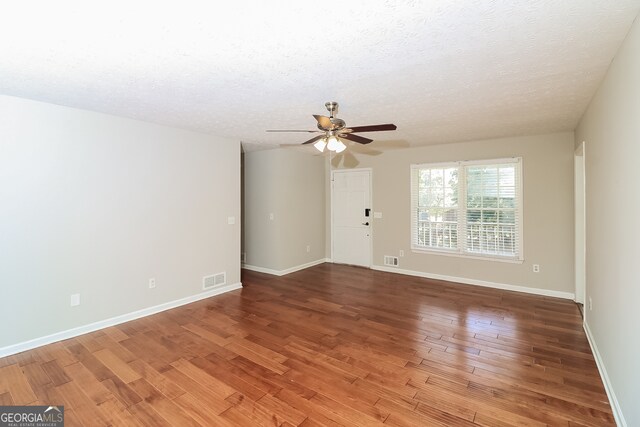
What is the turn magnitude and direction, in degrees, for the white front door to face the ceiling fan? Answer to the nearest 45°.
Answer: approximately 45° to its left

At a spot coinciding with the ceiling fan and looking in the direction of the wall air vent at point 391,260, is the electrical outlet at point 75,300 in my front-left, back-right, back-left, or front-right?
back-left

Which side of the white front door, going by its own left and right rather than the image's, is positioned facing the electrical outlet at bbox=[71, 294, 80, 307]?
front

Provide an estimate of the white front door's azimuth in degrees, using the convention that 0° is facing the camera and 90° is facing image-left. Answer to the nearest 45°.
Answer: approximately 45°

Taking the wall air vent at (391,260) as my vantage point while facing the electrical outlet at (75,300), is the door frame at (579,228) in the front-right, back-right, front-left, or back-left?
back-left

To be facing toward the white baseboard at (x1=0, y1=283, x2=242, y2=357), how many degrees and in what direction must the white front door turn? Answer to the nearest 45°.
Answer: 0° — it already faces it

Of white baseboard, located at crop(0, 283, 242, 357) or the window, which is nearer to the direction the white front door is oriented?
the white baseboard

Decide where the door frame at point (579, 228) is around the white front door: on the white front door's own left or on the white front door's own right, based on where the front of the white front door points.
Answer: on the white front door's own left

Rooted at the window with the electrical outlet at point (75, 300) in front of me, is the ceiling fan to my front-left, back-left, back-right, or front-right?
front-left

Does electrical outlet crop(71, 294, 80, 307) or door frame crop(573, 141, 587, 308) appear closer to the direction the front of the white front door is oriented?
the electrical outlet

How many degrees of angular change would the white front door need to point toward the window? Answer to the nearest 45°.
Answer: approximately 90° to its left
